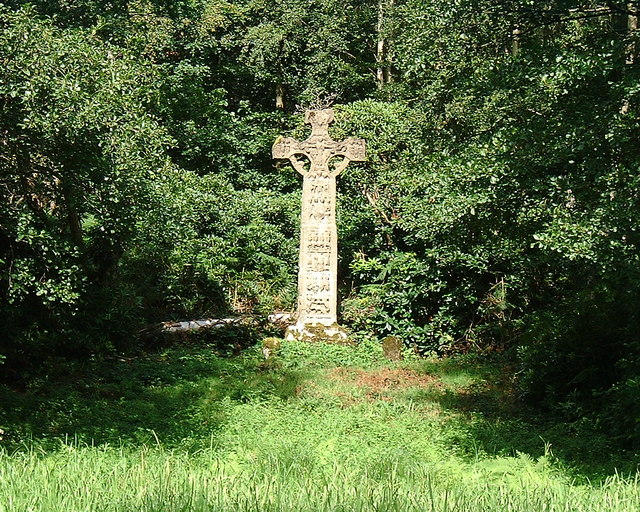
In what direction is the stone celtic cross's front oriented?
toward the camera
